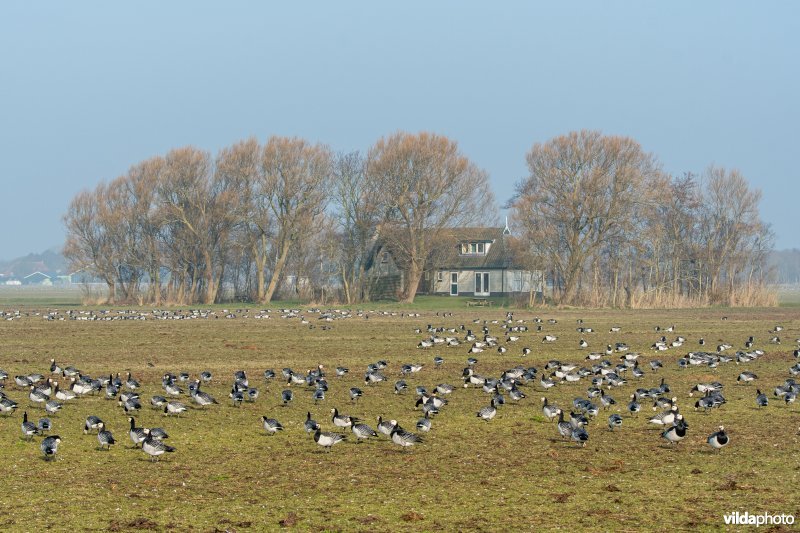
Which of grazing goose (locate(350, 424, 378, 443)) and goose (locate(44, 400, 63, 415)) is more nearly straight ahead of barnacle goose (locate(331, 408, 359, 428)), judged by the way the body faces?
the goose

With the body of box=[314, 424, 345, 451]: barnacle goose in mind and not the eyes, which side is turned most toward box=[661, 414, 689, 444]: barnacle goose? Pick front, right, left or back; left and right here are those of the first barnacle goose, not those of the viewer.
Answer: back

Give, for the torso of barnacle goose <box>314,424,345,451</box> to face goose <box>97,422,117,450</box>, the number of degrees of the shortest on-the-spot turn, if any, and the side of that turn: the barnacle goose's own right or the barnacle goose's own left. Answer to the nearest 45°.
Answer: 0° — it already faces it

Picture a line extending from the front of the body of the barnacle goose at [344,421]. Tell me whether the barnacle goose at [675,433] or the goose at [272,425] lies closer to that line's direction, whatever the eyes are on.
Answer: the goose

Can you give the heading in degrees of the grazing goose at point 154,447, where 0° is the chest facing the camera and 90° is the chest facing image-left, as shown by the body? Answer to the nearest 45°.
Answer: approximately 90°

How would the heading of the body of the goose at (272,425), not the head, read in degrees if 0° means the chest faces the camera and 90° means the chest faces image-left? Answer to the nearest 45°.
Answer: approximately 90°

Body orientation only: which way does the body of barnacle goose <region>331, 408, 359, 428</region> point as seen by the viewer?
to the viewer's left

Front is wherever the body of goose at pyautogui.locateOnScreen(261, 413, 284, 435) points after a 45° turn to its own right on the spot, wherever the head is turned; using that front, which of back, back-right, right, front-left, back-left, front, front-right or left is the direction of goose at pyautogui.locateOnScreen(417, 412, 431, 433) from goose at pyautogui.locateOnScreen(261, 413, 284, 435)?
back-right

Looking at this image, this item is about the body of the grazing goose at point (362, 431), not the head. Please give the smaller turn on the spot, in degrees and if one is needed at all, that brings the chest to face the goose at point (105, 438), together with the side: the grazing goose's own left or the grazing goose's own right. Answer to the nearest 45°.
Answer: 0° — it already faces it

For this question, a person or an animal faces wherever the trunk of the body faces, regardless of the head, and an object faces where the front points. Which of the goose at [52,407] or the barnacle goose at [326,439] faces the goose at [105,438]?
the barnacle goose

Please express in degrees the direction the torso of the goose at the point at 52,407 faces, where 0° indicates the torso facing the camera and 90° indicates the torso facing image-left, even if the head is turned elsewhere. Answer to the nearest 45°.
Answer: approximately 90°

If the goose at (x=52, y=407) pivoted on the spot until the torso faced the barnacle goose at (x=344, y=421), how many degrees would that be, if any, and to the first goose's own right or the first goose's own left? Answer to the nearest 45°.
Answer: approximately 135° to the first goose's own left

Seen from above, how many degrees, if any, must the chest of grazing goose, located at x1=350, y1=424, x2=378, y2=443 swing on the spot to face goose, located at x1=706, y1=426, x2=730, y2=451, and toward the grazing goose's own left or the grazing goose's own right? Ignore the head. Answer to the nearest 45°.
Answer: approximately 180°

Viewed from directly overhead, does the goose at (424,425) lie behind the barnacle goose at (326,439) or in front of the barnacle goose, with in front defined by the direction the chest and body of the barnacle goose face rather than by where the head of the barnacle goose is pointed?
behind

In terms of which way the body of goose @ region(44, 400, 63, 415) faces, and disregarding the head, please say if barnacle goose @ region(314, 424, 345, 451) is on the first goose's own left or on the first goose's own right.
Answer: on the first goose's own left

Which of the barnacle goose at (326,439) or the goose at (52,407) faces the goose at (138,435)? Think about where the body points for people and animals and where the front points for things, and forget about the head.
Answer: the barnacle goose at (326,439)
